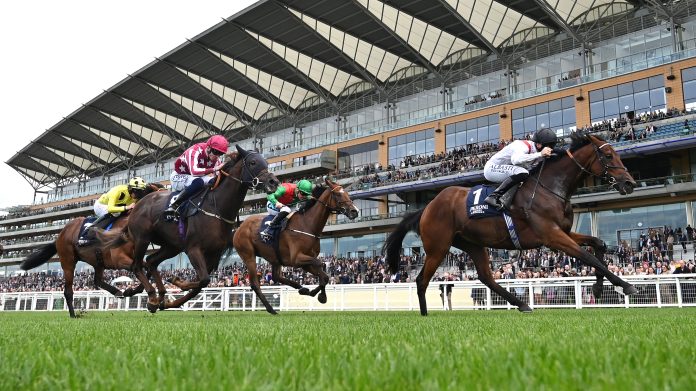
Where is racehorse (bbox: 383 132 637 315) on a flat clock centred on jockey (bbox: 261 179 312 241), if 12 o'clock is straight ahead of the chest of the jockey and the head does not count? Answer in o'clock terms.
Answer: The racehorse is roughly at 12 o'clock from the jockey.

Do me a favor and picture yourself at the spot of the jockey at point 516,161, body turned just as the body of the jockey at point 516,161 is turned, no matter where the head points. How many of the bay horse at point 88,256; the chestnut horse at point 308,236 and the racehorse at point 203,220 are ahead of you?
0

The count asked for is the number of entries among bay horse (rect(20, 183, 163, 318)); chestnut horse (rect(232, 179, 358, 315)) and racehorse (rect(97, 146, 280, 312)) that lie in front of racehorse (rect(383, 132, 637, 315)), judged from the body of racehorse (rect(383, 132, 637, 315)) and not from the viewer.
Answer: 0

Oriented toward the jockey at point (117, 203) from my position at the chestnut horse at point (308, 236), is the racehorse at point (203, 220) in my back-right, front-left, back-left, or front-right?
front-left

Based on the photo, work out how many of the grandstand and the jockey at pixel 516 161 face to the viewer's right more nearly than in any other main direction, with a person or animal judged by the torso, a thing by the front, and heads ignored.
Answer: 1

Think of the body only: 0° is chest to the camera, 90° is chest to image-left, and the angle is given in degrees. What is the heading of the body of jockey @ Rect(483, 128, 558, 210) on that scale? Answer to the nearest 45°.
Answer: approximately 270°

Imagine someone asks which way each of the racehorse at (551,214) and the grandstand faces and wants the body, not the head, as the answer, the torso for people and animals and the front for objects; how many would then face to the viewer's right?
1

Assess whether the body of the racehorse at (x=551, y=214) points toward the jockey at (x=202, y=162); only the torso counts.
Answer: no

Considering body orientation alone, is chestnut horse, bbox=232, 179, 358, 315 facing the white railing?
no

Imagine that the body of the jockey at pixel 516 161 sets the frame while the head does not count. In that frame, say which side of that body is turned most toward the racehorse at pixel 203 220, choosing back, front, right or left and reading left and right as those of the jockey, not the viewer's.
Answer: back

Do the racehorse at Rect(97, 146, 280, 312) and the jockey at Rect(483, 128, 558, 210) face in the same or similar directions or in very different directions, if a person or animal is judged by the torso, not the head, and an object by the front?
same or similar directions

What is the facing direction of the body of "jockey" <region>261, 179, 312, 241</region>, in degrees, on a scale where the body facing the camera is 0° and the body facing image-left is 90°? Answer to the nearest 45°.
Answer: approximately 315°

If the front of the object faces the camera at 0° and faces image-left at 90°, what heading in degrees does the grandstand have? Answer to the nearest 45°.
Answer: approximately 45°

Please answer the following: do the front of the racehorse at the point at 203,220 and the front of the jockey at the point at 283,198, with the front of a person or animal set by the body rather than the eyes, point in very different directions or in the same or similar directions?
same or similar directions

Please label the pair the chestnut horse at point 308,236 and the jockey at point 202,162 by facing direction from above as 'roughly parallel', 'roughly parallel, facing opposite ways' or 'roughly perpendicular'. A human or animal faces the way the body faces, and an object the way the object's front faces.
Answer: roughly parallel

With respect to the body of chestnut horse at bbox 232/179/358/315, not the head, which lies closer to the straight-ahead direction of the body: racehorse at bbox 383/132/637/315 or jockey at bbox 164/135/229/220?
the racehorse

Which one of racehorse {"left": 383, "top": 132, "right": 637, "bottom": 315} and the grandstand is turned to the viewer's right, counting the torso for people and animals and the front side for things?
the racehorse

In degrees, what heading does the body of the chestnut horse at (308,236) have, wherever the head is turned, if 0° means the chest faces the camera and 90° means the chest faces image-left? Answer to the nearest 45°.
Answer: approximately 315°

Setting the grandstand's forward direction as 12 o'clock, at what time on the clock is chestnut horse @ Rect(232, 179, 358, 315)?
The chestnut horse is roughly at 11 o'clock from the grandstand.

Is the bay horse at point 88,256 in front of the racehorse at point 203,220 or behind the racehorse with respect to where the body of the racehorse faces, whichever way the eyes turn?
behind

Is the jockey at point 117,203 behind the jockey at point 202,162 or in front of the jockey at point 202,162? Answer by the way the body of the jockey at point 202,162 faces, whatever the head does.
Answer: behind
